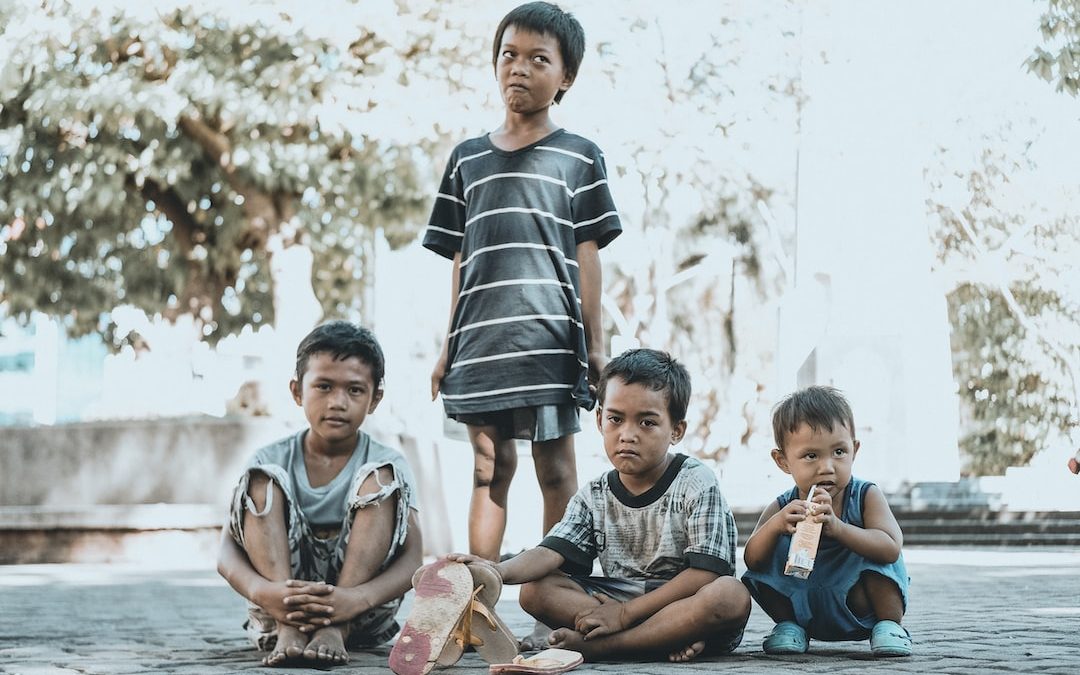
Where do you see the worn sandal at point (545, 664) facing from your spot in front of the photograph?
facing to the right of the viewer

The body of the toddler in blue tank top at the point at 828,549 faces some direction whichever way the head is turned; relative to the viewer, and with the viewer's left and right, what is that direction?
facing the viewer

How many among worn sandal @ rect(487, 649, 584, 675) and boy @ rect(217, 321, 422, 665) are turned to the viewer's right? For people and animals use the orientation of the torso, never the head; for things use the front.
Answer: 1

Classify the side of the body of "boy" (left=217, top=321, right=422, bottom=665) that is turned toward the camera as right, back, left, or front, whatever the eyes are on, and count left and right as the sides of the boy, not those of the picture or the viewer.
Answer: front

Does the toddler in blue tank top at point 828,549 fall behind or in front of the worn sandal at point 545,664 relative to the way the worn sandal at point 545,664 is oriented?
in front

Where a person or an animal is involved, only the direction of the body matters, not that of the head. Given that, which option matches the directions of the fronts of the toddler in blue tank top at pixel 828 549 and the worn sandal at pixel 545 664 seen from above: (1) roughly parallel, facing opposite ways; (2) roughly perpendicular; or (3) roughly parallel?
roughly perpendicular

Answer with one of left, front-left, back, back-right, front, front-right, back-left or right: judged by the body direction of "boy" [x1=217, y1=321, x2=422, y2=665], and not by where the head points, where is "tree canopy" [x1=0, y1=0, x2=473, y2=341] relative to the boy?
back

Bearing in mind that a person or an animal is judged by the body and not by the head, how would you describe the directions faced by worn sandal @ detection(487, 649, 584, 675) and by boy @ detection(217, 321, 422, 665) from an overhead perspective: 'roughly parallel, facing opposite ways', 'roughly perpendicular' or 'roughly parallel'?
roughly perpendicular

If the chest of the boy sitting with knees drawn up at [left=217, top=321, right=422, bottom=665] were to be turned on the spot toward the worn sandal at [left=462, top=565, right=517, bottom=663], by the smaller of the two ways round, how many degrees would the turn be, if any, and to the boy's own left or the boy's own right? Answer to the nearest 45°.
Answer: approximately 45° to the boy's own left

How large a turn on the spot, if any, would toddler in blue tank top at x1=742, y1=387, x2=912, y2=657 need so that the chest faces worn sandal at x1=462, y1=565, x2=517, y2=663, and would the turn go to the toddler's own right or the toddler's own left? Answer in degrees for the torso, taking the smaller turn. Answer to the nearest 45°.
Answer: approximately 45° to the toddler's own right

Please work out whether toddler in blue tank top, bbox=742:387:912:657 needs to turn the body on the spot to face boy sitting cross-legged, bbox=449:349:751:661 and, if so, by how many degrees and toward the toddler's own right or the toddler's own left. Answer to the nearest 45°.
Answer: approximately 90° to the toddler's own right
